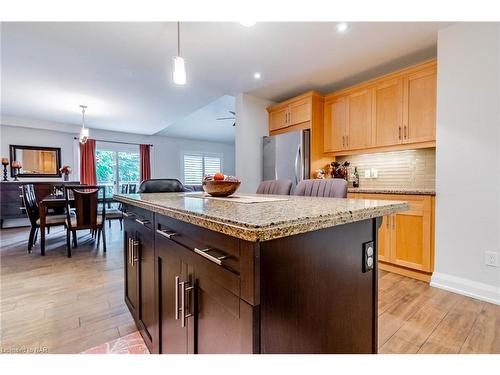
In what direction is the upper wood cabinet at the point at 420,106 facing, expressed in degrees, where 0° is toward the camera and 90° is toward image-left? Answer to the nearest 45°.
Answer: approximately 45°

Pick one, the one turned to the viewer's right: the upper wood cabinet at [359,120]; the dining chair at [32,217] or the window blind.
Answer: the dining chair

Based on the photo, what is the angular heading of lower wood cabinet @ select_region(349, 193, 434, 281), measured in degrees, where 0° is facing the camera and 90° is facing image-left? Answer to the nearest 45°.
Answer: approximately 45°

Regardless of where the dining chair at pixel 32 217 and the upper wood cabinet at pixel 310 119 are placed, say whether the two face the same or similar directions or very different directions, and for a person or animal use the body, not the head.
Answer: very different directions

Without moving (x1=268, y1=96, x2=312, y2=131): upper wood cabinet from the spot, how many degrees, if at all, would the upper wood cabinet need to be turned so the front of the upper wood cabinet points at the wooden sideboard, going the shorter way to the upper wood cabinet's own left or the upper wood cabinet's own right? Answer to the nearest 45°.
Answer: approximately 45° to the upper wood cabinet's own right

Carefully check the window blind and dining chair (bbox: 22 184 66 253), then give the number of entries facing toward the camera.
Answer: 1

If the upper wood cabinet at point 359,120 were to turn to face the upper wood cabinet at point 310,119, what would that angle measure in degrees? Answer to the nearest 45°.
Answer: approximately 45° to its right

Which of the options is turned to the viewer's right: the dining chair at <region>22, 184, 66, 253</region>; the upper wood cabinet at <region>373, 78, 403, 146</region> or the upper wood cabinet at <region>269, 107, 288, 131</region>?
the dining chair

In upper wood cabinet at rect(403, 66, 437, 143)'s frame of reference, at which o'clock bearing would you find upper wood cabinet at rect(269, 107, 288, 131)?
upper wood cabinet at rect(269, 107, 288, 131) is roughly at 2 o'clock from upper wood cabinet at rect(403, 66, 437, 143).

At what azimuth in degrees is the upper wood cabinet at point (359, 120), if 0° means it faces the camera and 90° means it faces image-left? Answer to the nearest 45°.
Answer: approximately 45°

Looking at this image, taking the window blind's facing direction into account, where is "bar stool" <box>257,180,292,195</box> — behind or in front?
in front

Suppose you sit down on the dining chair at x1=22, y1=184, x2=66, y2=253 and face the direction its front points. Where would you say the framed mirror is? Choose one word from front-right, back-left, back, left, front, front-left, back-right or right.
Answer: left

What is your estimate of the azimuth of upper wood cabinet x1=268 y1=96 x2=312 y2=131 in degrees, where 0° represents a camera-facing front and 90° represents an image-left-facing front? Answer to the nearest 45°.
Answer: approximately 45°
